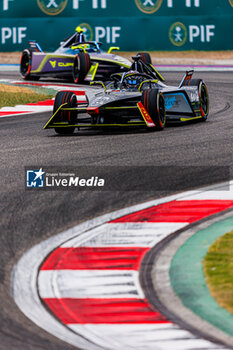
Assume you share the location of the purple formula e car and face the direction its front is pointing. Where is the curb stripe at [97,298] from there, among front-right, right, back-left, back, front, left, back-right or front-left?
front-right

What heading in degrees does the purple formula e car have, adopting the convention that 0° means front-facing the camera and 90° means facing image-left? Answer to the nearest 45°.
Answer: approximately 315°
